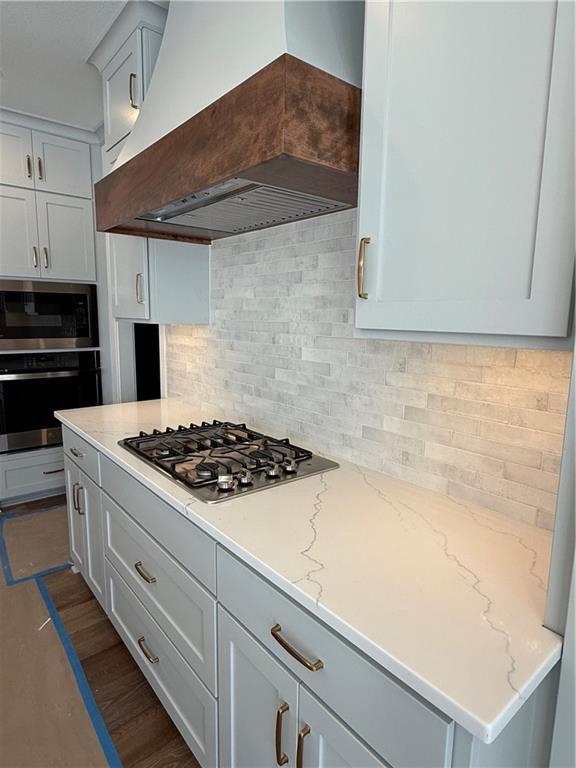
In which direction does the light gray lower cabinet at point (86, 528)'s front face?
to the viewer's left

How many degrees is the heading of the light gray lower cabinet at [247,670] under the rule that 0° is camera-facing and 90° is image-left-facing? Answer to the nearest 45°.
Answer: approximately 45°

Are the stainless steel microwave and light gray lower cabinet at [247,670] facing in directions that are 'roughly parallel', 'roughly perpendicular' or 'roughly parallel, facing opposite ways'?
roughly perpendicular

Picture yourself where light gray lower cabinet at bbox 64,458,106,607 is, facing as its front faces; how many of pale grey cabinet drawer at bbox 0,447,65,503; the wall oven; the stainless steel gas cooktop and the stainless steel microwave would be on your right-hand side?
3

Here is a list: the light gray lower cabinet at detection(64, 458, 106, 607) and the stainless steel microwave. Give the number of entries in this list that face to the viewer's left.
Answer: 1

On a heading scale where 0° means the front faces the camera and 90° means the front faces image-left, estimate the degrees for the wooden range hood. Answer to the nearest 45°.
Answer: approximately 45°

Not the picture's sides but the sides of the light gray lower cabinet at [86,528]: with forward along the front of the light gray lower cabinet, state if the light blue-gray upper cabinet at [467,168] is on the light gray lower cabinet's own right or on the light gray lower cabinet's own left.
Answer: on the light gray lower cabinet's own left

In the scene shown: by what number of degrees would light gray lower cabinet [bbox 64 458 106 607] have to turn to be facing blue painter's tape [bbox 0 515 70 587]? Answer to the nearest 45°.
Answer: approximately 45° to its right

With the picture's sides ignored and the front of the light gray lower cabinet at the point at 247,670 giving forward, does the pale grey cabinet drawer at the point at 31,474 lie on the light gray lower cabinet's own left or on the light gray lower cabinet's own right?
on the light gray lower cabinet's own right
